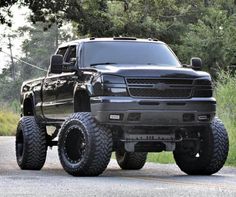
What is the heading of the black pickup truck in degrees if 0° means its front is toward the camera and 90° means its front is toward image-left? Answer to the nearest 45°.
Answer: approximately 315°
